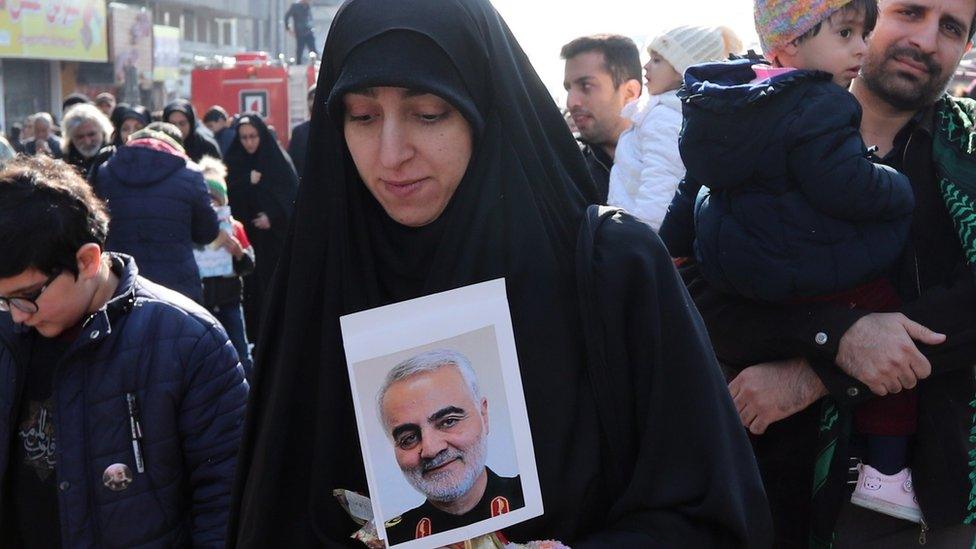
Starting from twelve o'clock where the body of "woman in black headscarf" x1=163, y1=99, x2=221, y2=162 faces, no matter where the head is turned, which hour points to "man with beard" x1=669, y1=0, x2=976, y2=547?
The man with beard is roughly at 10 o'clock from the woman in black headscarf.

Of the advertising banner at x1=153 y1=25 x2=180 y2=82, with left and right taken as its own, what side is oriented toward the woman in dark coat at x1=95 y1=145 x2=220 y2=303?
front

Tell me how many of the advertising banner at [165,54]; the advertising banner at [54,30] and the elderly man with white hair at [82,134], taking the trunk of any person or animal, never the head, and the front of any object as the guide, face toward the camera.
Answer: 3

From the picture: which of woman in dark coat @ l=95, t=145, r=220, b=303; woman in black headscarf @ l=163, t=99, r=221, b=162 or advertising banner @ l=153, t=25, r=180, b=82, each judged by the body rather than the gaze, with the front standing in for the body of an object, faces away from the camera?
the woman in dark coat

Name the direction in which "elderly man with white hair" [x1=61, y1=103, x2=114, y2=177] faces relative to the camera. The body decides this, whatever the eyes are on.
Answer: toward the camera

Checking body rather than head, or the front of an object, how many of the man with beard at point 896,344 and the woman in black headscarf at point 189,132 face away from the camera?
0

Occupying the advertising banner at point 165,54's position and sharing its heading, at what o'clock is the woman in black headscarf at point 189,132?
The woman in black headscarf is roughly at 12 o'clock from the advertising banner.

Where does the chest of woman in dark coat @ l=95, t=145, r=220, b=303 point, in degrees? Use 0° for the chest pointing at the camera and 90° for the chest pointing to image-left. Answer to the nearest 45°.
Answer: approximately 180°

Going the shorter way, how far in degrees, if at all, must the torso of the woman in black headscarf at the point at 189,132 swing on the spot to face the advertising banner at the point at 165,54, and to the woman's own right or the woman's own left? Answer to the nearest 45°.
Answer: approximately 135° to the woman's own right
